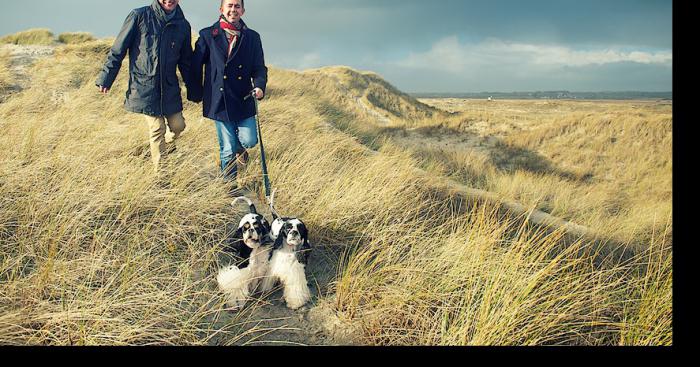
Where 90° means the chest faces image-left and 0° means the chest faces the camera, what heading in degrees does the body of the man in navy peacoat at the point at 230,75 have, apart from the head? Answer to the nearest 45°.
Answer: approximately 0°

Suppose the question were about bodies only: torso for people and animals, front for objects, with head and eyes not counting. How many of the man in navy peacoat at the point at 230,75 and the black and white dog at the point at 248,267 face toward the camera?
2

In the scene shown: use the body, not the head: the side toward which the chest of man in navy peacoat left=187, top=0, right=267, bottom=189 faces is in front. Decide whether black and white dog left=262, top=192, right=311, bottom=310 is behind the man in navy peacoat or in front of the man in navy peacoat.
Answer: in front

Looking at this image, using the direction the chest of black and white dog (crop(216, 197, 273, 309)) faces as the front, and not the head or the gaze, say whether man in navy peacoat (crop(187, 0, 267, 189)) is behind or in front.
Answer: behind

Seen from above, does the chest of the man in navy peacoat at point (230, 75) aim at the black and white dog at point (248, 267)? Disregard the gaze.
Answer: yes
